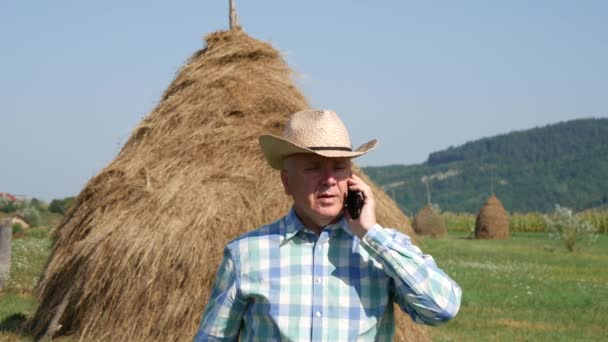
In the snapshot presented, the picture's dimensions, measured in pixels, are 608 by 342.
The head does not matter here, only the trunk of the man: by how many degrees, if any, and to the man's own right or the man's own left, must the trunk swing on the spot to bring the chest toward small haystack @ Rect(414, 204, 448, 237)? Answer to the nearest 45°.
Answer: approximately 180°

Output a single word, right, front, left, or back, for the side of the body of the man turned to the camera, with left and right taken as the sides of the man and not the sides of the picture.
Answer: front

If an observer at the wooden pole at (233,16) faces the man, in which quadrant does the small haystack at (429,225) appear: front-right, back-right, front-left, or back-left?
back-left

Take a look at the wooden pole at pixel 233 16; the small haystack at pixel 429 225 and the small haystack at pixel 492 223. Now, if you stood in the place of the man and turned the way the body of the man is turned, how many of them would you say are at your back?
3

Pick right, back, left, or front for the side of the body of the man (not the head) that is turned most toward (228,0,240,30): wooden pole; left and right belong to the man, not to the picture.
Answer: back

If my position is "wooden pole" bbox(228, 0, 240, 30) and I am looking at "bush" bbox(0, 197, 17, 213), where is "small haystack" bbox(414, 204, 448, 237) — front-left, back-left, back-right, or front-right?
front-right

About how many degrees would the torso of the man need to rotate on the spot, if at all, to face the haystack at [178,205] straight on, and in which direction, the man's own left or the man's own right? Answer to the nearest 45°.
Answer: approximately 180°

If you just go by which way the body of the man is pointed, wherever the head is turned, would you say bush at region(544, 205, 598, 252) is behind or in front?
behind

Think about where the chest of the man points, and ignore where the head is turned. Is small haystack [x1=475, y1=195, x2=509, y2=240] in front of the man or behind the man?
behind
